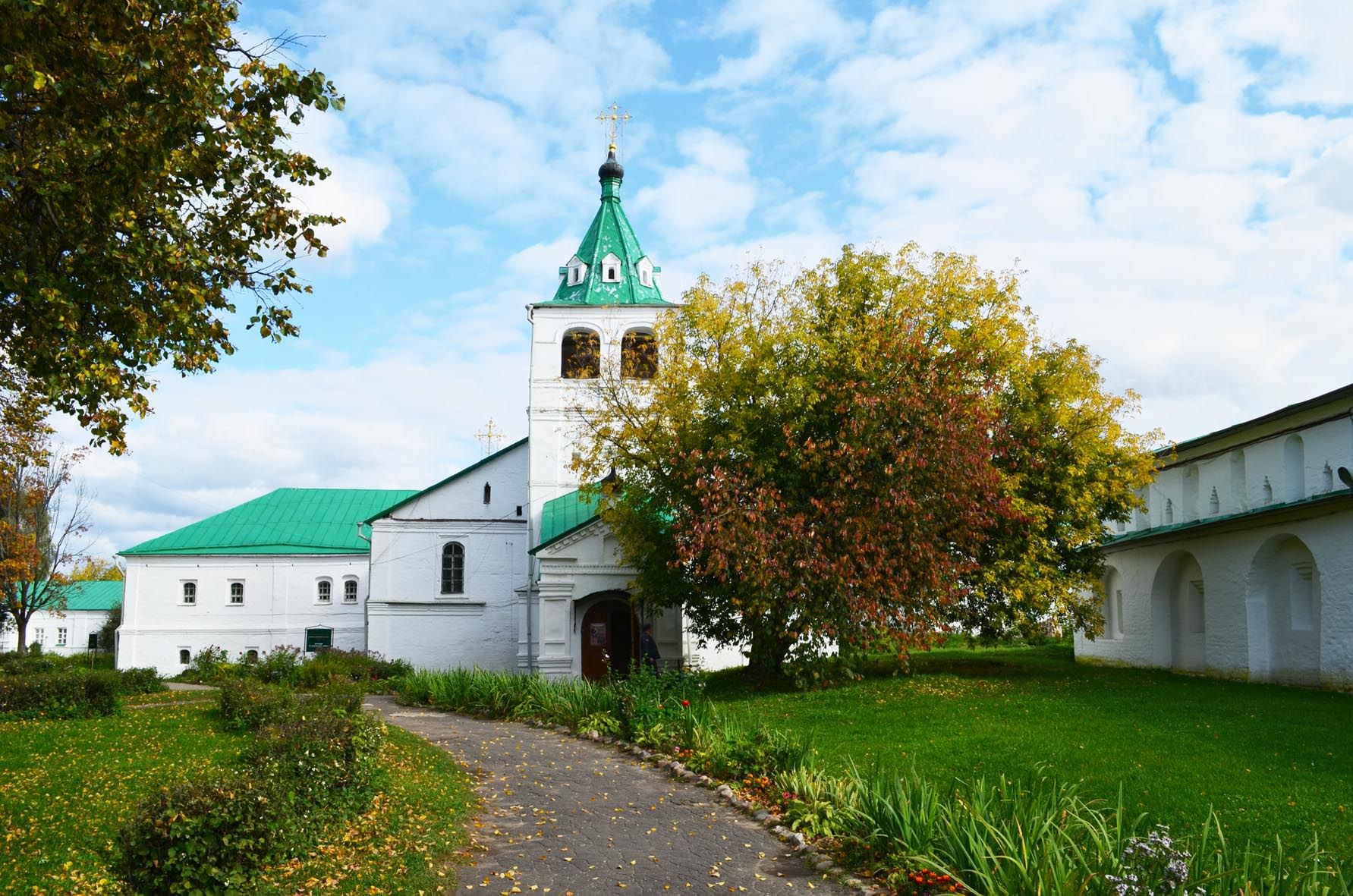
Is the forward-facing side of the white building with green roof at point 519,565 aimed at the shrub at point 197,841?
yes

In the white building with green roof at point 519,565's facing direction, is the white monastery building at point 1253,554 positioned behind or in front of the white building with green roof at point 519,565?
in front

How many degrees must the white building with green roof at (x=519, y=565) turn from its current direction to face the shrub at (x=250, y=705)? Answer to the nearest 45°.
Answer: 0° — it already faces it

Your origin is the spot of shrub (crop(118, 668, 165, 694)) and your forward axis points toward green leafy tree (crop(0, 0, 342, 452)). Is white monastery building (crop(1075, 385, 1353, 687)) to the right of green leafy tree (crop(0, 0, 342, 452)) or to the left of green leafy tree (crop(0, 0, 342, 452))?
left

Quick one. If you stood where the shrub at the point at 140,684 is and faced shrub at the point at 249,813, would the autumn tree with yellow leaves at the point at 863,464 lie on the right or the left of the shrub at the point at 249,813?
left

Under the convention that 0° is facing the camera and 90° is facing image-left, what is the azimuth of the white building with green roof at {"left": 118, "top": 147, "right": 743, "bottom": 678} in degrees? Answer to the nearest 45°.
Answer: approximately 0°
